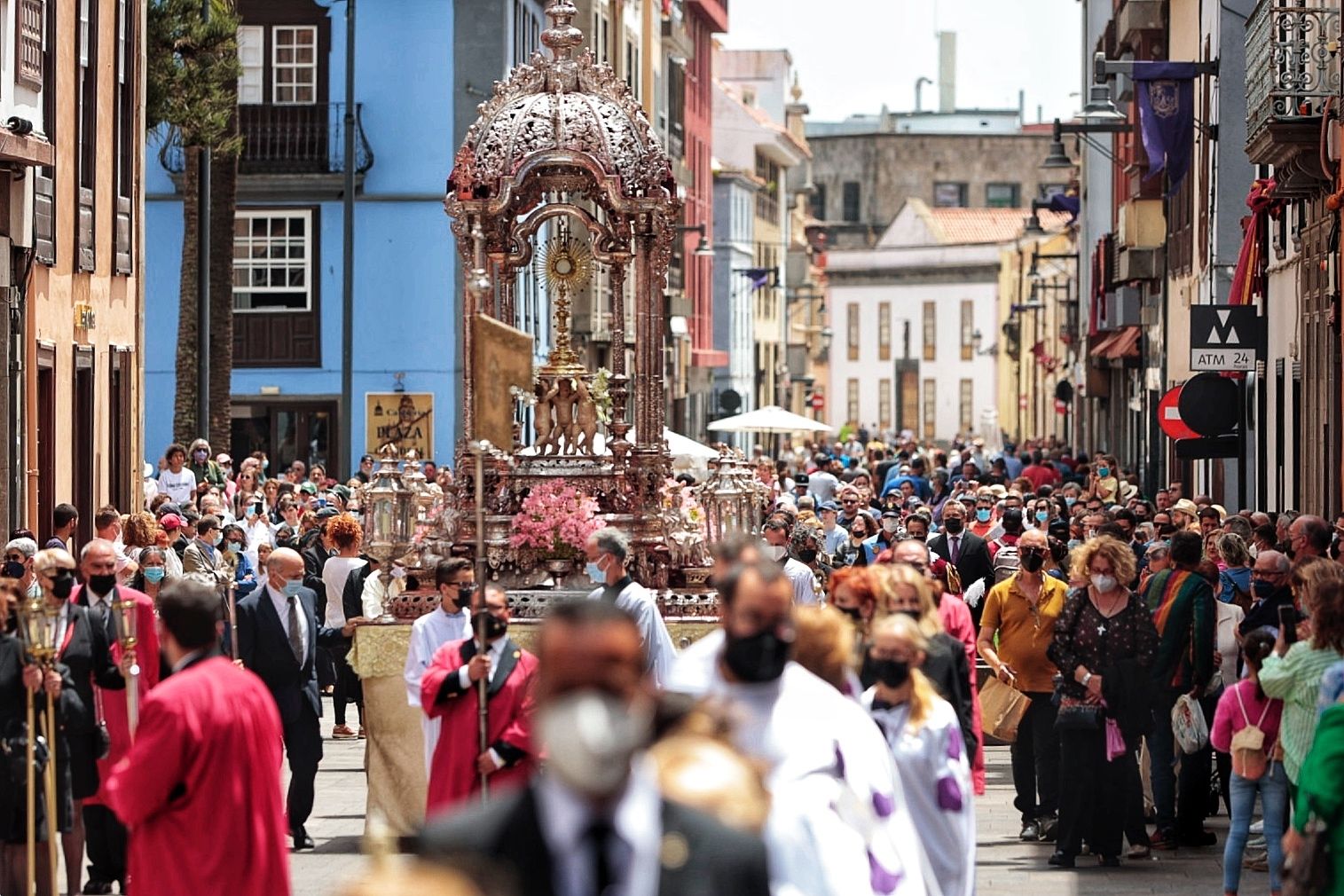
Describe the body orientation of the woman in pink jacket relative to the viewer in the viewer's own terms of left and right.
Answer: facing away from the viewer

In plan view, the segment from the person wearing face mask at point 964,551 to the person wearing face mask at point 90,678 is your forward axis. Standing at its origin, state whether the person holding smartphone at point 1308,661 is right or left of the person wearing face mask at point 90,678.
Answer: left

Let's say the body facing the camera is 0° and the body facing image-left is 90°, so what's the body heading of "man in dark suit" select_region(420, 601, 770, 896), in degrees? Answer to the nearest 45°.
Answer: approximately 0°
